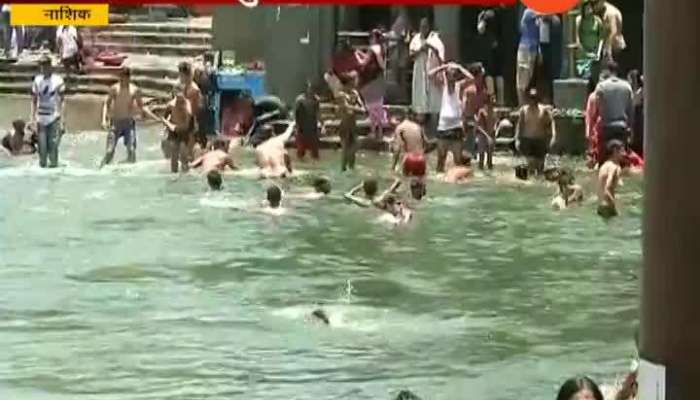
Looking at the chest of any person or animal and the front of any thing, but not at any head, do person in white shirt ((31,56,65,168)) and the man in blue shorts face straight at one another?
no

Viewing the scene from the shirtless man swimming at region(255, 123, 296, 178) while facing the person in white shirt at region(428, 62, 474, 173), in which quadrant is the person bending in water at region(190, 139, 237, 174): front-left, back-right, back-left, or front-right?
back-left

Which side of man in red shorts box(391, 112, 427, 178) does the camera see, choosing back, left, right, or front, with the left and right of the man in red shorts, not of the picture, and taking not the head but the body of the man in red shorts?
back

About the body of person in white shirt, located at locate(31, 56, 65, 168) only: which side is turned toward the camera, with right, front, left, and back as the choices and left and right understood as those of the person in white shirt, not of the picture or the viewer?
front

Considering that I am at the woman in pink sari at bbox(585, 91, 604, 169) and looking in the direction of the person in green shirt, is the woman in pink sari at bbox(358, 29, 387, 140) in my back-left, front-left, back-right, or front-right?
front-left

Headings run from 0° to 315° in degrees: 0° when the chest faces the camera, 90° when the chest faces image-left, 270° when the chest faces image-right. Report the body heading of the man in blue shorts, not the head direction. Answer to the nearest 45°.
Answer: approximately 0°

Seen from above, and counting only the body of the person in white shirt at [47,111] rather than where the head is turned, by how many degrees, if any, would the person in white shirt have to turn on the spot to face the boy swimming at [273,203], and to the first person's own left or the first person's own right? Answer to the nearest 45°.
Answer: approximately 45° to the first person's own left

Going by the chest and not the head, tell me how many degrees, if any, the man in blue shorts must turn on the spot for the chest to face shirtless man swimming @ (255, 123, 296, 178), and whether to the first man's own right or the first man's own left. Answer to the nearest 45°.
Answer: approximately 45° to the first man's own left

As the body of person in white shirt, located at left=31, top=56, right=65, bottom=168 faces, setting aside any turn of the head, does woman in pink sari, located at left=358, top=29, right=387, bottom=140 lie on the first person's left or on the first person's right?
on the first person's left

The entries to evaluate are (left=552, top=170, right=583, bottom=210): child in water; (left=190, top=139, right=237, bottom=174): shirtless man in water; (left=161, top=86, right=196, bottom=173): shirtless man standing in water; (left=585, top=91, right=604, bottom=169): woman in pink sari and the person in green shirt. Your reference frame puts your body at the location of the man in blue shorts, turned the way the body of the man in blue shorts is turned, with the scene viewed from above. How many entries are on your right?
0

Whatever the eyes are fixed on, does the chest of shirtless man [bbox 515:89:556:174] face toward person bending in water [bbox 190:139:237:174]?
no

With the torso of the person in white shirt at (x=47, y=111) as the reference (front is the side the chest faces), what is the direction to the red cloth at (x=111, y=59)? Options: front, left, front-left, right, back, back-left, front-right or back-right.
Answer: back

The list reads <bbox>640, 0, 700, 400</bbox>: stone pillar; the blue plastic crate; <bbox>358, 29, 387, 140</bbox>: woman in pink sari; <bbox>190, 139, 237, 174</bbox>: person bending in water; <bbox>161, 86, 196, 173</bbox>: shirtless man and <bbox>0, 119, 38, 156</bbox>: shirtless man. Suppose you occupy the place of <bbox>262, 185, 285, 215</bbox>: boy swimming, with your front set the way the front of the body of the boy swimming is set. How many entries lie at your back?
1

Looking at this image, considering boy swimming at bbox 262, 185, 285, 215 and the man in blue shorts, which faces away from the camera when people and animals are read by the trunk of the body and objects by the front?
the boy swimming

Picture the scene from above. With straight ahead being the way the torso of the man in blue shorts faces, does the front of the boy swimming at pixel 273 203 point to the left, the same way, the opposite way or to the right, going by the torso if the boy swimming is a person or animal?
the opposite way
